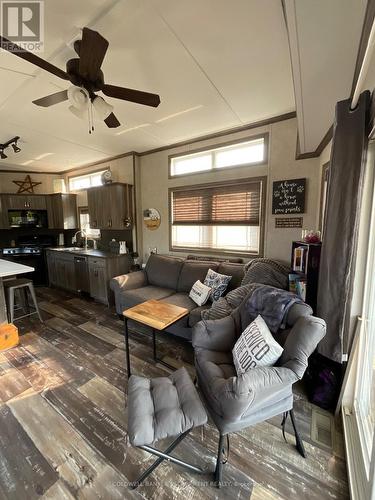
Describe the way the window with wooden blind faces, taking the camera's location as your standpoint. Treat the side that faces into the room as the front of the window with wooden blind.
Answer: facing the viewer and to the left of the viewer

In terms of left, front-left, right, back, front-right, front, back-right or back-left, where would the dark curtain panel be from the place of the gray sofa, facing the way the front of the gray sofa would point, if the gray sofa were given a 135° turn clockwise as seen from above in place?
back-right

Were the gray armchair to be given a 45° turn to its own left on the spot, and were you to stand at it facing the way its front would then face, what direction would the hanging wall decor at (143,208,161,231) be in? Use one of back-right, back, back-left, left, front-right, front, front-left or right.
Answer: back-right

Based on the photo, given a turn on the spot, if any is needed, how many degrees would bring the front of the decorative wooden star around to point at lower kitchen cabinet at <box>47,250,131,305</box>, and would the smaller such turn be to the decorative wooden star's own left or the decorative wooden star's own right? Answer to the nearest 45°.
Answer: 0° — it already faces it

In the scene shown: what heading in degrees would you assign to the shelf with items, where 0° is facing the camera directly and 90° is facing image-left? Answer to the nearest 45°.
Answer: approximately 45°

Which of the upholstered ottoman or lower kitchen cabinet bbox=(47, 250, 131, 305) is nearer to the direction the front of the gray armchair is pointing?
the upholstered ottoman

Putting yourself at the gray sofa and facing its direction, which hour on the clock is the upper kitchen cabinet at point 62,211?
The upper kitchen cabinet is roughly at 3 o'clock from the gray sofa.

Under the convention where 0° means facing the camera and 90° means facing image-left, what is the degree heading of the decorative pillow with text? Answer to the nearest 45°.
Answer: approximately 45°

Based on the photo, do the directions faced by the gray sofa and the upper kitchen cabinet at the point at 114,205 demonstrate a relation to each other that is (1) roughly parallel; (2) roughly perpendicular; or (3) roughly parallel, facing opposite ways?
roughly parallel

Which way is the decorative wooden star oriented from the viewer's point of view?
toward the camera

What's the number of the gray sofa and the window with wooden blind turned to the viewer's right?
0

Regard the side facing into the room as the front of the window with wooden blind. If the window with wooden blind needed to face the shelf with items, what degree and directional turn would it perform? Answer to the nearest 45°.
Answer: approximately 90° to its left

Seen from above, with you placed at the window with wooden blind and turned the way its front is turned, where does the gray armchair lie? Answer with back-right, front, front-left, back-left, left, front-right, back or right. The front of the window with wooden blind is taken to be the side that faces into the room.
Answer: front-left

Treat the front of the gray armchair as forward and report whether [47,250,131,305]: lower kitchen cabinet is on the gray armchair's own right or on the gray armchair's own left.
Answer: on the gray armchair's own right
